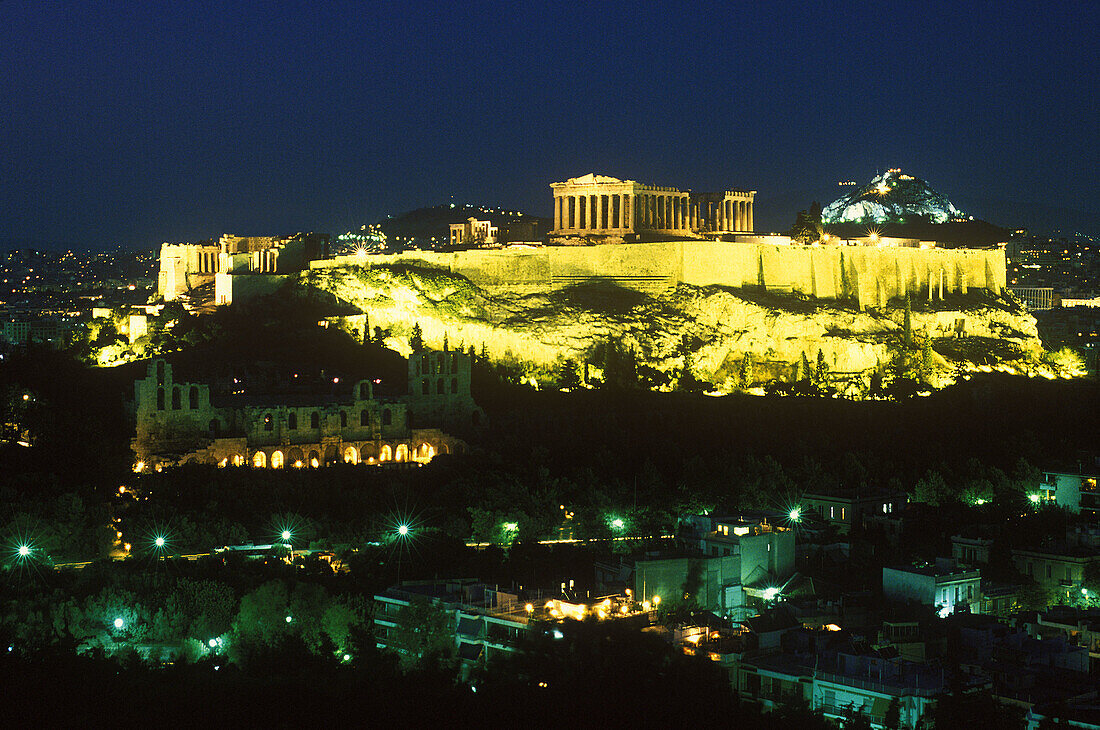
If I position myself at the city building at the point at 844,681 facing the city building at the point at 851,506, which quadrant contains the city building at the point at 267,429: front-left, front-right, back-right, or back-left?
front-left

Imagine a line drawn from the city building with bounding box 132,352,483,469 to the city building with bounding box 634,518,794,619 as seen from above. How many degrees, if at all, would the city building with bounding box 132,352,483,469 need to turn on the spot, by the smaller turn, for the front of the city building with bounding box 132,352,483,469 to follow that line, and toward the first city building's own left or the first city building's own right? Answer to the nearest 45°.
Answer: approximately 45° to the first city building's own left

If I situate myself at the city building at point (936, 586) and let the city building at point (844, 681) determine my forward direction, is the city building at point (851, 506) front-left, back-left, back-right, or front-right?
back-right

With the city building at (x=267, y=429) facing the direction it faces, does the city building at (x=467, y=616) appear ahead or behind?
ahead

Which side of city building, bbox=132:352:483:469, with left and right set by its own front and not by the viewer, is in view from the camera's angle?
front

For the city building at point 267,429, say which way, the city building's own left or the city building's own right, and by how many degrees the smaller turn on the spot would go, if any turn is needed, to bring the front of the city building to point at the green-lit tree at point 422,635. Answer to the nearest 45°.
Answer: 0° — it already faces it

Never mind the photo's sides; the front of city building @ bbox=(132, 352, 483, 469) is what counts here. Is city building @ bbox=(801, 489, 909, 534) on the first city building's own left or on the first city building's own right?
on the first city building's own left

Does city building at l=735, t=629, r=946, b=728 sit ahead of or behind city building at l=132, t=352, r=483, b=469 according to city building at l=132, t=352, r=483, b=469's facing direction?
ahead

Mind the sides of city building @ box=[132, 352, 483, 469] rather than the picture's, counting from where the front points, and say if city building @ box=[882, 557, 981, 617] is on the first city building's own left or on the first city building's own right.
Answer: on the first city building's own left

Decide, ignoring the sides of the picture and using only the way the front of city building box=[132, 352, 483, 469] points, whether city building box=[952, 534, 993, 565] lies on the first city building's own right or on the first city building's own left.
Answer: on the first city building's own left

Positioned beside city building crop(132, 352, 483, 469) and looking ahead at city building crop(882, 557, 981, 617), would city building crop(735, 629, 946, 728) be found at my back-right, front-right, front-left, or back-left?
front-right

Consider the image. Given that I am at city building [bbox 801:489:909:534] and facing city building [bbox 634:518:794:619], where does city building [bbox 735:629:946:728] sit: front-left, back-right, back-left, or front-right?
front-left
